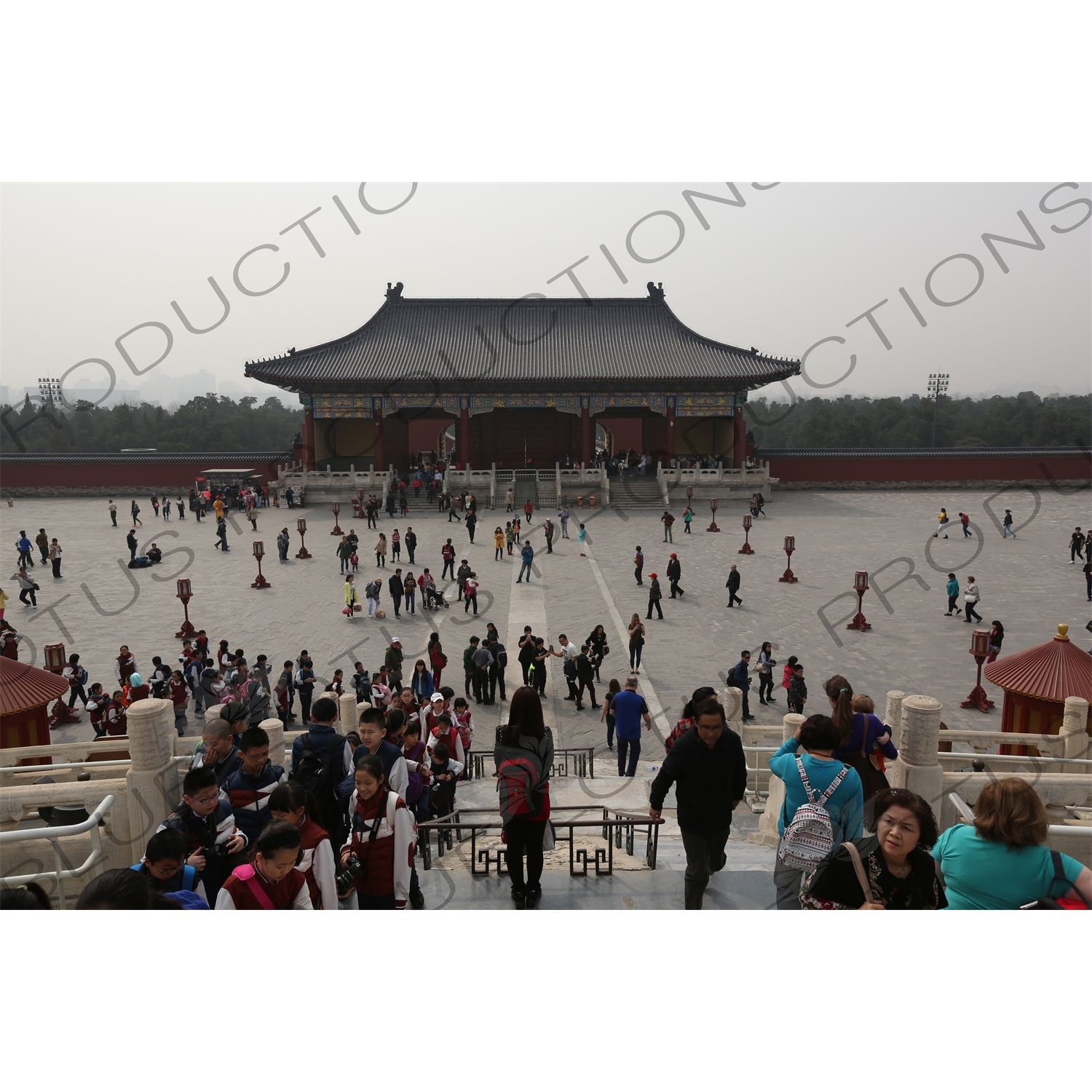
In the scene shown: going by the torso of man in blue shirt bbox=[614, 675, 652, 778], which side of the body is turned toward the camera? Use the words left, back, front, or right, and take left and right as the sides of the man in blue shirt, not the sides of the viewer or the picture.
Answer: back

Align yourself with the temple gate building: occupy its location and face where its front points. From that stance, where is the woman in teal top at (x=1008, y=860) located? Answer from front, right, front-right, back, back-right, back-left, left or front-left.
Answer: front

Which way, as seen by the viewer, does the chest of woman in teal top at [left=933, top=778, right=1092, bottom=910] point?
away from the camera

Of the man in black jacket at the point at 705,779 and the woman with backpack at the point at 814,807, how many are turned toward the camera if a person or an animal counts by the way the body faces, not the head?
1

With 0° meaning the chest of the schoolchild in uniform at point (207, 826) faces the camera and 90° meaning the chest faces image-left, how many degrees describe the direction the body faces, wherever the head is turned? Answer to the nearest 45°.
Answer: approximately 315°

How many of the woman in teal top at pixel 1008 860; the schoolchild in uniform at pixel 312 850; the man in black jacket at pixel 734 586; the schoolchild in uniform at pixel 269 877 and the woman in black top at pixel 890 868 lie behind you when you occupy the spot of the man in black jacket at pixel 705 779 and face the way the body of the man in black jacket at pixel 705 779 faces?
1

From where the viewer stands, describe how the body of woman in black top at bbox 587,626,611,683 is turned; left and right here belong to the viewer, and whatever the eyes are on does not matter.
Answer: facing the viewer

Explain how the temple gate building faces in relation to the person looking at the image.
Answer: facing the viewer

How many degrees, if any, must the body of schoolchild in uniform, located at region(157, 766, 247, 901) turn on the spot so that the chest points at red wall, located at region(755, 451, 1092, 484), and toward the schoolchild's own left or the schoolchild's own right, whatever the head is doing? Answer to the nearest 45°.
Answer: approximately 90° to the schoolchild's own left

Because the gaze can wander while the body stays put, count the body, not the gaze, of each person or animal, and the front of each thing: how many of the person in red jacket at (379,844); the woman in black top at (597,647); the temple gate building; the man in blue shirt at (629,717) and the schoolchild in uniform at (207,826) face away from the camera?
1

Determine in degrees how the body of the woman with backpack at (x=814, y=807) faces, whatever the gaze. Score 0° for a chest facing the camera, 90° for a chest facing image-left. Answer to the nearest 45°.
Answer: approximately 180°

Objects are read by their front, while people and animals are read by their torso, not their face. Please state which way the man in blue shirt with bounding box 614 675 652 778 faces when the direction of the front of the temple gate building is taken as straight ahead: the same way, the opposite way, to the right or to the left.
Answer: the opposite way

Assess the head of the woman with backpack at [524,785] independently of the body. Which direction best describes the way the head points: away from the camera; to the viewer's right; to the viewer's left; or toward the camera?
away from the camera

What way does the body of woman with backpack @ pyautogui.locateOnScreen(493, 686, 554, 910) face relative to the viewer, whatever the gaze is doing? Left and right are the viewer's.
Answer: facing away from the viewer

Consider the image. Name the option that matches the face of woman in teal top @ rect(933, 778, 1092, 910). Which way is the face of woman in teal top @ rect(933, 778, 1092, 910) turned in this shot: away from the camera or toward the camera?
away from the camera

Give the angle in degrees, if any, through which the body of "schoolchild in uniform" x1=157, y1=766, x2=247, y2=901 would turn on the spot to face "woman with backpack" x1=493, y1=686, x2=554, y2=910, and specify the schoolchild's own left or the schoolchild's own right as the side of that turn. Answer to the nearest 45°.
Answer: approximately 45° to the schoolchild's own left

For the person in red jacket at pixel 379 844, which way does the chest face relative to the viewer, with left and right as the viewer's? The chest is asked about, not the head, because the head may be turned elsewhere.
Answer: facing the viewer and to the left of the viewer

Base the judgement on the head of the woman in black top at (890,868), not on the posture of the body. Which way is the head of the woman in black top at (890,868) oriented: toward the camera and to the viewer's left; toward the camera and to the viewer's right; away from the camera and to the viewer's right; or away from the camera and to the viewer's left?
toward the camera and to the viewer's left
